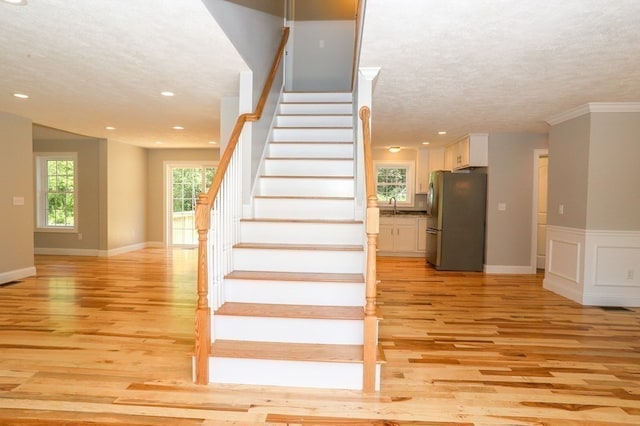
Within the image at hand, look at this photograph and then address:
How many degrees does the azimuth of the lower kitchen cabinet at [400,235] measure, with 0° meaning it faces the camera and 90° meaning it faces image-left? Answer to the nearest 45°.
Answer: approximately 0°

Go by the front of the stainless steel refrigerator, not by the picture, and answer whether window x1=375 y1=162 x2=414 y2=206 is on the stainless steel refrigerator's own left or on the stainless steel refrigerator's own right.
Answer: on the stainless steel refrigerator's own right

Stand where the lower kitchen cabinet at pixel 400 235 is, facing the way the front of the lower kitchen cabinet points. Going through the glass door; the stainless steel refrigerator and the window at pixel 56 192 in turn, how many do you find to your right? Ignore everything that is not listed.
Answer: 2
